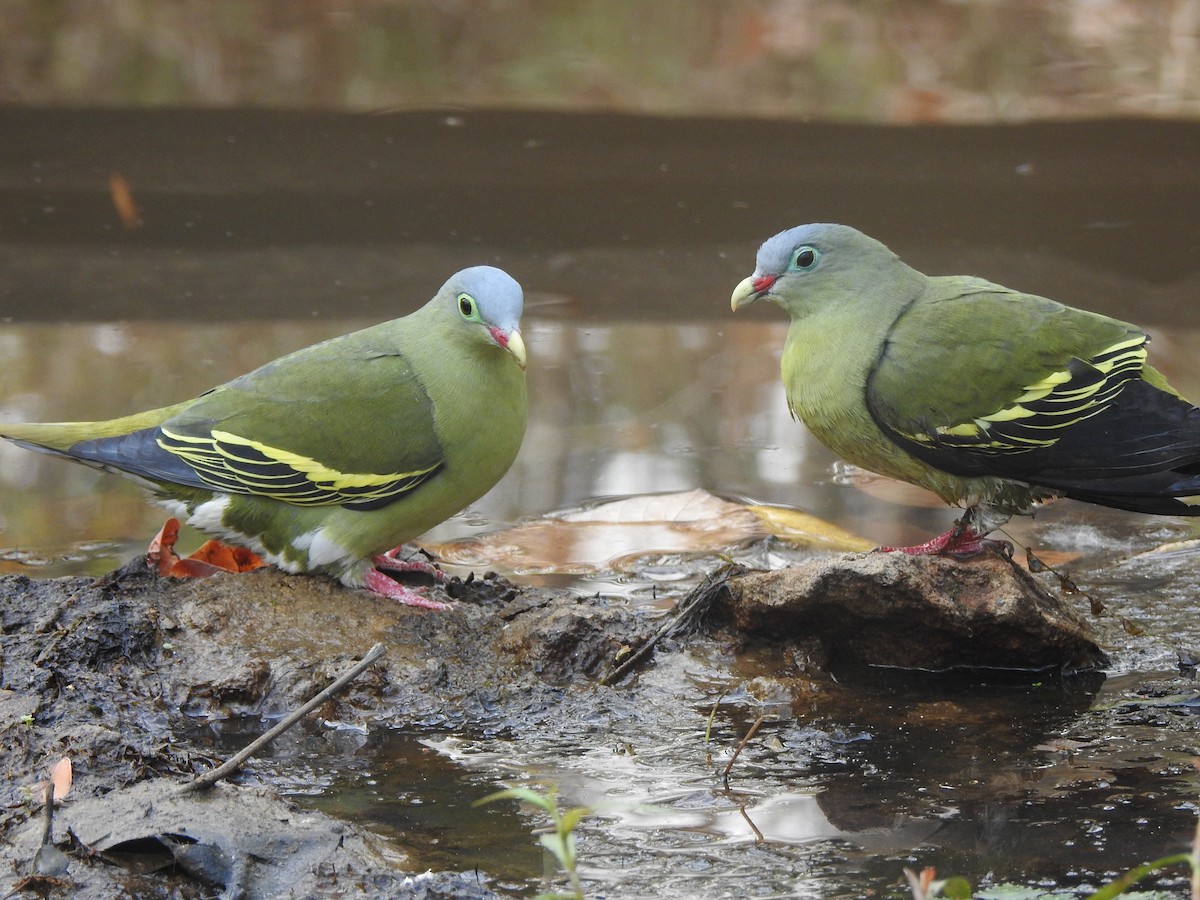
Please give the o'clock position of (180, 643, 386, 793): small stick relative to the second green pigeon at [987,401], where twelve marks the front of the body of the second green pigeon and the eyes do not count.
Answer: The small stick is roughly at 10 o'clock from the second green pigeon.

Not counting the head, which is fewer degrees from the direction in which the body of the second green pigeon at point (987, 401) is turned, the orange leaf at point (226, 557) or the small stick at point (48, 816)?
the orange leaf

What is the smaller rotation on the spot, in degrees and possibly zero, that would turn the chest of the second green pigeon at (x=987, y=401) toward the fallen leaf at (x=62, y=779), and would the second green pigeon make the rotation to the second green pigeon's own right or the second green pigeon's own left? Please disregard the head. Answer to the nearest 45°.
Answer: approximately 45° to the second green pigeon's own left

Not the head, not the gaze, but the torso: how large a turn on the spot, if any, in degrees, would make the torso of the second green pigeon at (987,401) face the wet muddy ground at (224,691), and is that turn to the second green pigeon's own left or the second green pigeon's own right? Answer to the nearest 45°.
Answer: approximately 45° to the second green pigeon's own left

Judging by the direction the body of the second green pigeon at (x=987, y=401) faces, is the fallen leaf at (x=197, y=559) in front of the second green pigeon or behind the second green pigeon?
in front

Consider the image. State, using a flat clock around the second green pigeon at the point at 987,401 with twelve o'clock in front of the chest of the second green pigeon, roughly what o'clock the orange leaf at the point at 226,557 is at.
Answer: The orange leaf is roughly at 12 o'clock from the second green pigeon.

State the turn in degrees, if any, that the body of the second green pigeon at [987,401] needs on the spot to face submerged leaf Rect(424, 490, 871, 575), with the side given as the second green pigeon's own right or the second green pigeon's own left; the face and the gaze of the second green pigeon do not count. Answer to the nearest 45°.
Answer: approximately 45° to the second green pigeon's own right

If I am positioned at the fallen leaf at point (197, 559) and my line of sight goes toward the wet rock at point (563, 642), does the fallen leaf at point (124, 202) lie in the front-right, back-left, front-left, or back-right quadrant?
back-left

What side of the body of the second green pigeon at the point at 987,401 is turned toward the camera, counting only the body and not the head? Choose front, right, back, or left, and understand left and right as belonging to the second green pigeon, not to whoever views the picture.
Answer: left

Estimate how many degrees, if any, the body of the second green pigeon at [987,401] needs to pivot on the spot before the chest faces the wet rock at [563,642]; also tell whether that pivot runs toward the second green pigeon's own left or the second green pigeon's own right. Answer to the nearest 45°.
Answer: approximately 45° to the second green pigeon's own left
